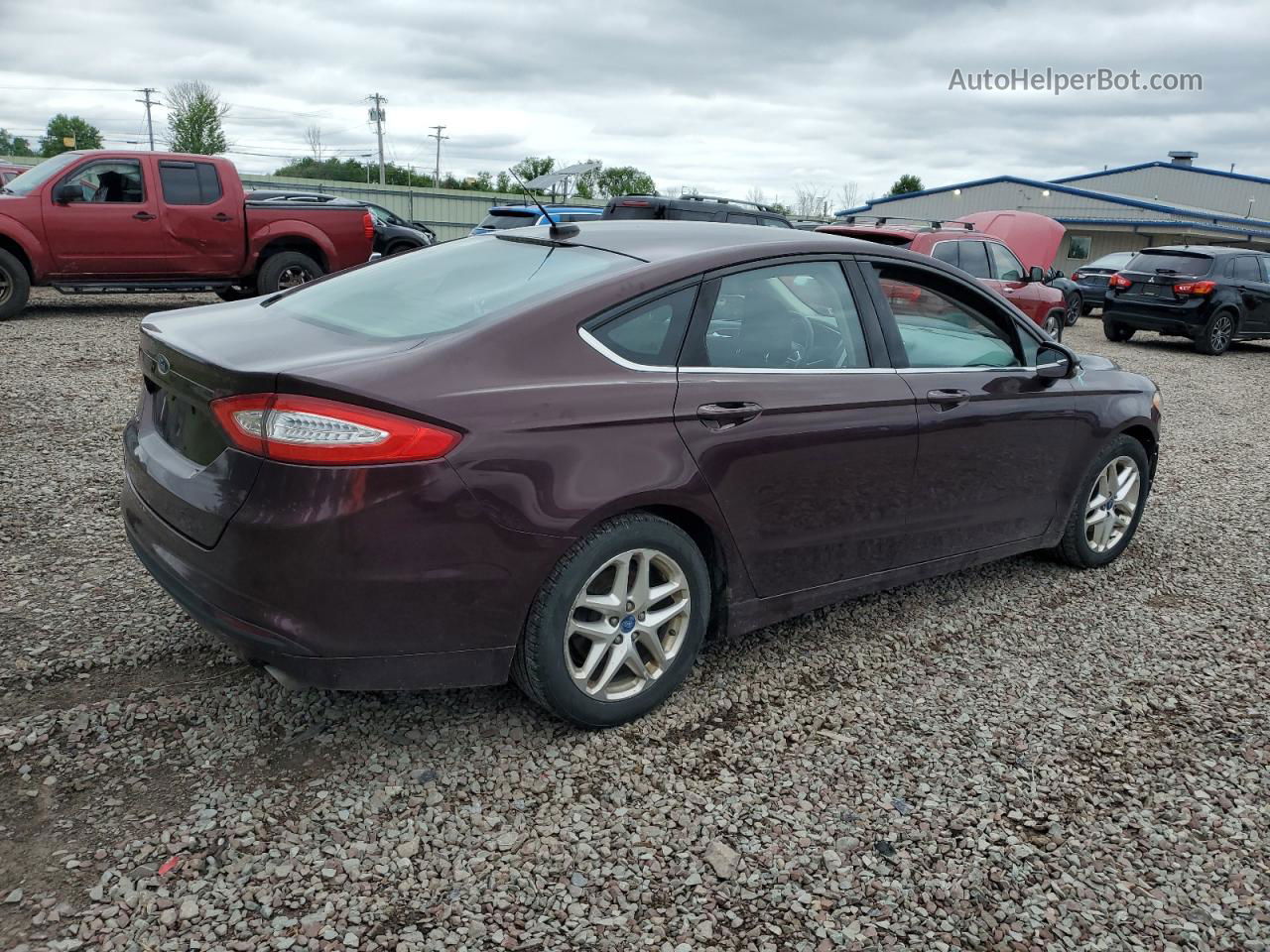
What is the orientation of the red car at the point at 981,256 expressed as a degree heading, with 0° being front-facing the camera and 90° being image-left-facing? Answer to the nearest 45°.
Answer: approximately 225°

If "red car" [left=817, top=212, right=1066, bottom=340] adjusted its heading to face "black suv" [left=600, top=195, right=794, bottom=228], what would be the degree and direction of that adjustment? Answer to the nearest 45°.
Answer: approximately 135° to its left

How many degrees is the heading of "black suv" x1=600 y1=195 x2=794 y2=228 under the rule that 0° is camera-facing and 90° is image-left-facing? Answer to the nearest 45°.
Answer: approximately 225°

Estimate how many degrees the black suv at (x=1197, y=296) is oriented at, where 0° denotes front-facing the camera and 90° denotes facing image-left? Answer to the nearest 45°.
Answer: approximately 225°

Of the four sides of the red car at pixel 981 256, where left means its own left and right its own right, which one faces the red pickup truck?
back

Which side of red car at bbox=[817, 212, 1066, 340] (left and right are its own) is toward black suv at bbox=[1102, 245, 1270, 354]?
front

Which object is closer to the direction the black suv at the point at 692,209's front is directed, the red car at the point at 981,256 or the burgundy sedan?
the red car
